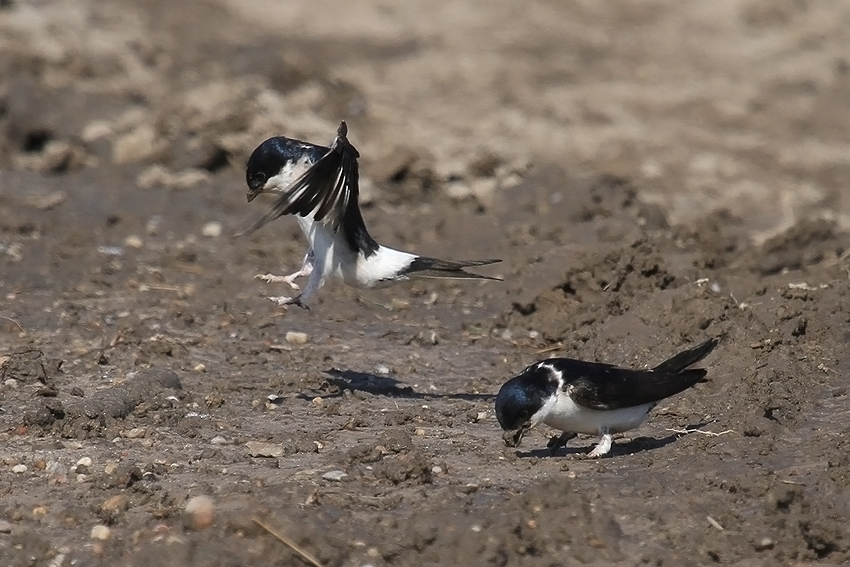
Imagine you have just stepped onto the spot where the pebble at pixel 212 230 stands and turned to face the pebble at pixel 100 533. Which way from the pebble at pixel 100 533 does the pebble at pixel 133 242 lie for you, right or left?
right

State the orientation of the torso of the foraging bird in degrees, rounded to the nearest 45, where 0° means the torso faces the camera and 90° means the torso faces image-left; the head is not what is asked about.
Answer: approximately 90°

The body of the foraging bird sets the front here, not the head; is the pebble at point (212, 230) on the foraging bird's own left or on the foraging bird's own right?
on the foraging bird's own right

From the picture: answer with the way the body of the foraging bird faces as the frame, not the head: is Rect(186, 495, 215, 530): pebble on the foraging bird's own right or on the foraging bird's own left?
on the foraging bird's own left

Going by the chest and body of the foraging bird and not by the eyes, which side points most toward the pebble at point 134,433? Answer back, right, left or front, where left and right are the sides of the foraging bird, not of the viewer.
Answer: front

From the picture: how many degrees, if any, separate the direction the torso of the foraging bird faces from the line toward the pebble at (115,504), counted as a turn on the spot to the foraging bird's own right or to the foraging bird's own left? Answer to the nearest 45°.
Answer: approximately 45° to the foraging bird's own left

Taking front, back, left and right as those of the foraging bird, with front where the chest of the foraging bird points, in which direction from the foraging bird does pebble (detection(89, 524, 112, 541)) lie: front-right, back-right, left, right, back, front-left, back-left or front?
front-left

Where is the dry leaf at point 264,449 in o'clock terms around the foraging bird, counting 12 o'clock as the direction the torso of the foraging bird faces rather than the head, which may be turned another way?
The dry leaf is roughly at 12 o'clock from the foraging bird.

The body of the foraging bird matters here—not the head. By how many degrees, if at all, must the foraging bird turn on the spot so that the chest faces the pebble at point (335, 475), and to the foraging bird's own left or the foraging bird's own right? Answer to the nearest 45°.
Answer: approximately 45° to the foraging bird's own left
